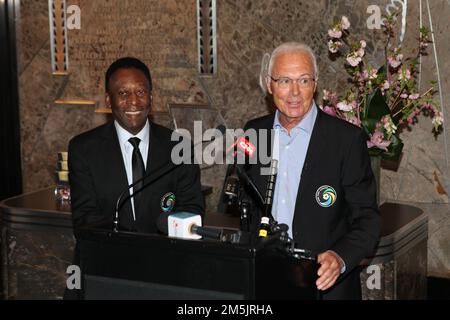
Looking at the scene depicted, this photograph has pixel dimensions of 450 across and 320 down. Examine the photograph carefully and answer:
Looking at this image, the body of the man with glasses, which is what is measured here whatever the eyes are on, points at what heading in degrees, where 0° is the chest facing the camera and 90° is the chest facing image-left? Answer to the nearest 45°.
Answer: approximately 45°

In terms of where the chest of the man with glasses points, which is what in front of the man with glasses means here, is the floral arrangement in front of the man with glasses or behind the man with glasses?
behind

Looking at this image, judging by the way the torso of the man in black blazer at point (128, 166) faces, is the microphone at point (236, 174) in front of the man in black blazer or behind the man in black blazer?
in front

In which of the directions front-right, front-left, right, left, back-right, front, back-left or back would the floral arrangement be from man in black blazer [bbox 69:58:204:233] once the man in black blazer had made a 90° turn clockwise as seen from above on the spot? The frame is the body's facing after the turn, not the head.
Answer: back-right

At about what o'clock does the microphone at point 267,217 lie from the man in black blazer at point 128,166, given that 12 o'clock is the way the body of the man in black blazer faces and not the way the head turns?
The microphone is roughly at 11 o'clock from the man in black blazer.

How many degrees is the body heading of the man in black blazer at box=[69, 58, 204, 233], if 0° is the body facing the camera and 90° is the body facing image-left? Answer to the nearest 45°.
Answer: approximately 0°

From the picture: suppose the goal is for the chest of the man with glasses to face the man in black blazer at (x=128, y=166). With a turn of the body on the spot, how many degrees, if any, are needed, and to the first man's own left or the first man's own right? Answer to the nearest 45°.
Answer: approximately 45° to the first man's own right
